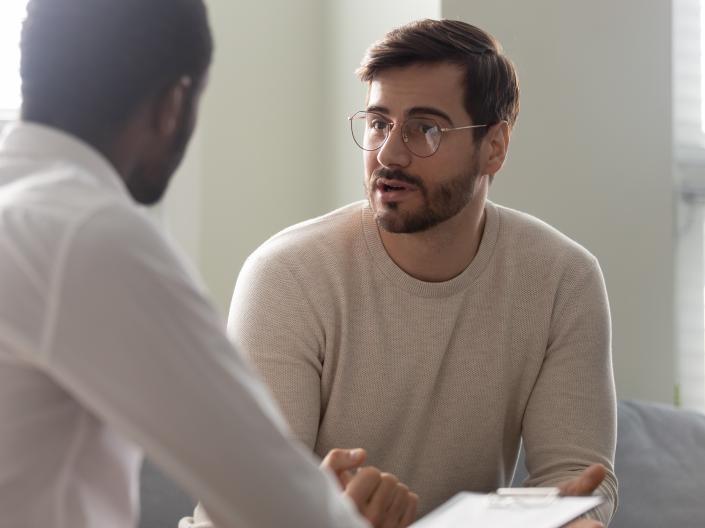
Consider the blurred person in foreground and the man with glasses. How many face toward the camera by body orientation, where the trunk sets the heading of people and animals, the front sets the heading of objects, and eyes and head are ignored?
1

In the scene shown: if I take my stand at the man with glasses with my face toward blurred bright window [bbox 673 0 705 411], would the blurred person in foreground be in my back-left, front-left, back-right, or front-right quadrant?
back-right

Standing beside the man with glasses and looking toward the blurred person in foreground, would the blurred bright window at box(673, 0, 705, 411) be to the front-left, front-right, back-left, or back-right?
back-left

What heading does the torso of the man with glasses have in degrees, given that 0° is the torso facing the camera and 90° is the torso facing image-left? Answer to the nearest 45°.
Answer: approximately 0°

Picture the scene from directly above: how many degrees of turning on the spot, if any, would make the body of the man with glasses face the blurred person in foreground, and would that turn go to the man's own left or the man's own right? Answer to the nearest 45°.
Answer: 0° — they already face them

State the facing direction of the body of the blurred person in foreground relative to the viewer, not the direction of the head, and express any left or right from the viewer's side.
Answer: facing away from the viewer and to the right of the viewer

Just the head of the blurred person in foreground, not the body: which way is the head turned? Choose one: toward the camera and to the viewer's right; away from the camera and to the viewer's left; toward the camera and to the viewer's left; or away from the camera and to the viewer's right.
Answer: away from the camera and to the viewer's right

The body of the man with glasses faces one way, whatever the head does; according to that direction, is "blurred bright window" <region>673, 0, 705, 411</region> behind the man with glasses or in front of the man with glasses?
behind
